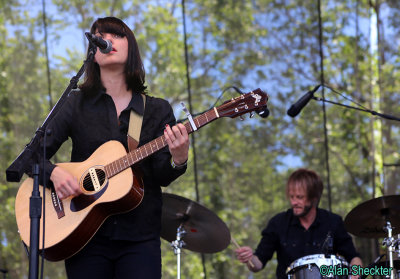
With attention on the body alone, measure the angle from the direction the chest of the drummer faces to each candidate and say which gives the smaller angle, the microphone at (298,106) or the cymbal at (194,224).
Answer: the microphone

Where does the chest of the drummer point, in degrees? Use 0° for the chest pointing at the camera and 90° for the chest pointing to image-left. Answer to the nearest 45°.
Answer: approximately 0°

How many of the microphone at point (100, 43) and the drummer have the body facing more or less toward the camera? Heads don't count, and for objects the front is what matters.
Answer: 1

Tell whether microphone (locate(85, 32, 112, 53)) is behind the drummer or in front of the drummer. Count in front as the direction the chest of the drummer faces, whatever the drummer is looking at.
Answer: in front

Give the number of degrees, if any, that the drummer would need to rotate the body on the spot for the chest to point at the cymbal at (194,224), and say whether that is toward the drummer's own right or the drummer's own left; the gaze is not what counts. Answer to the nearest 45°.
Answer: approximately 45° to the drummer's own right

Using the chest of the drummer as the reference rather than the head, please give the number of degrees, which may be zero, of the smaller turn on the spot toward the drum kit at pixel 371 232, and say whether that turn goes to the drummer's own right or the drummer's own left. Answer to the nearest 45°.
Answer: approximately 45° to the drummer's own left
